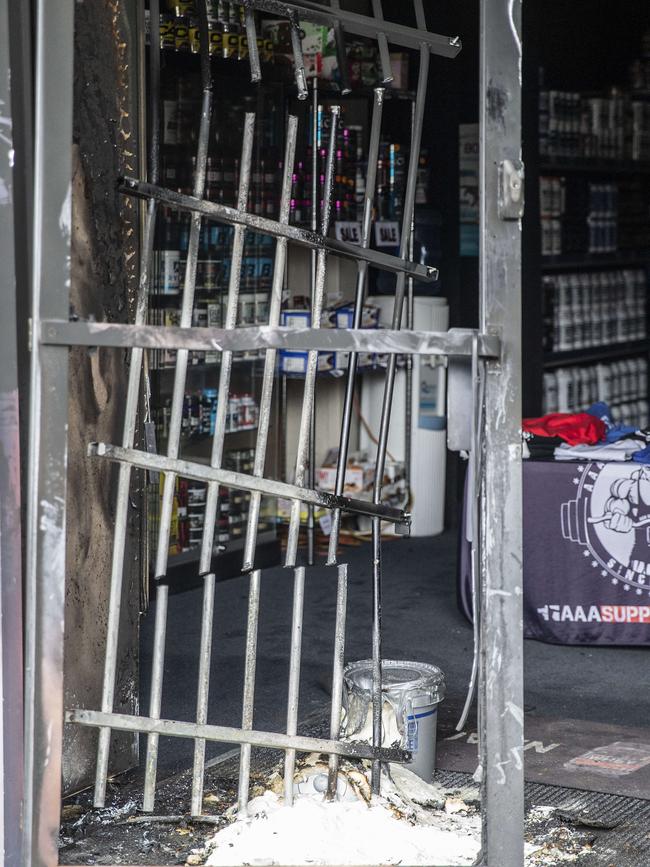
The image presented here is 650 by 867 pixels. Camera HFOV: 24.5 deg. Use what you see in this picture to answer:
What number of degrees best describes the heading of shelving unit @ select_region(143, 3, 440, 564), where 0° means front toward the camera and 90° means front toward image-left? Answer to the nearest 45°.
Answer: approximately 315°

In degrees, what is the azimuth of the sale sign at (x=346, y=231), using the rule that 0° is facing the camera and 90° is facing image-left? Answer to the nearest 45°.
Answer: approximately 0°

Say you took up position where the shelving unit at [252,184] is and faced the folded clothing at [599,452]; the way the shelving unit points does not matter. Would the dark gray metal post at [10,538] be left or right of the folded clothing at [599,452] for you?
right

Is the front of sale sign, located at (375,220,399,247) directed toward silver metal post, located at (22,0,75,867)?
yes

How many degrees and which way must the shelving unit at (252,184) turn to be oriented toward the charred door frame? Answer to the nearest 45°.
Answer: approximately 45° to its right

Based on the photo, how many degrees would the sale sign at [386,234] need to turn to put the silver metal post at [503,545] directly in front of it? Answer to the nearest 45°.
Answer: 0° — it already faces it

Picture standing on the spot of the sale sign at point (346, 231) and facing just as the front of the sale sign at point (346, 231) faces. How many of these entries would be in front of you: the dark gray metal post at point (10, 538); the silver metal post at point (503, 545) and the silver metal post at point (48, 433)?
3

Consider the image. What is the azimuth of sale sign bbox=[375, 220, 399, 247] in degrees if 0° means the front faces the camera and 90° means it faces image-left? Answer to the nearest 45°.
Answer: approximately 0°

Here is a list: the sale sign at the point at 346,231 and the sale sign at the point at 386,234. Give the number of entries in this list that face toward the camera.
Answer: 2

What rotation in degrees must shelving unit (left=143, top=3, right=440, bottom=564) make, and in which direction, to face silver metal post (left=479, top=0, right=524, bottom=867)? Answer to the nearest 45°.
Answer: approximately 45° to its right

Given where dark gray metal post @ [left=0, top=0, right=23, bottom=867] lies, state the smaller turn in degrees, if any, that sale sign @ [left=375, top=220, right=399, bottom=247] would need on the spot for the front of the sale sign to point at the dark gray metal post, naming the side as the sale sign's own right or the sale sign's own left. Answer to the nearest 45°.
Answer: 0° — it already faces it
